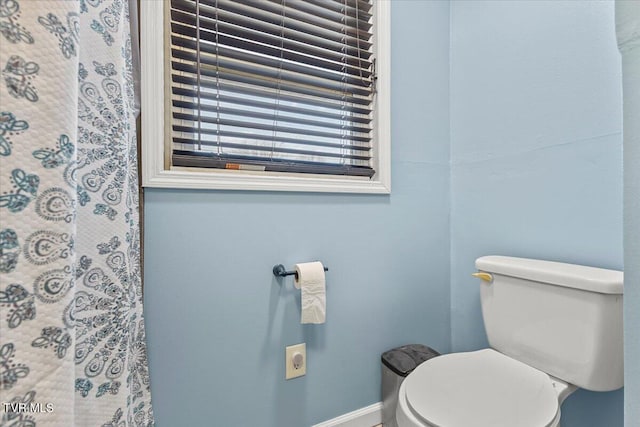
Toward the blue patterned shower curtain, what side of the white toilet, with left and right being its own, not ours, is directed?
front

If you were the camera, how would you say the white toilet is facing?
facing the viewer and to the left of the viewer

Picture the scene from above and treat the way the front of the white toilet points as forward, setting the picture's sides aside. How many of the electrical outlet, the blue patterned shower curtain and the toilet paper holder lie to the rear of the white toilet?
0

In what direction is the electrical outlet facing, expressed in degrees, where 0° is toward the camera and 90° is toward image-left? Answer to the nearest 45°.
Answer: approximately 315°

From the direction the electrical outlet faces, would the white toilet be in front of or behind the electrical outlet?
in front

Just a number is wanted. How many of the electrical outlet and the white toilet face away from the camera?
0

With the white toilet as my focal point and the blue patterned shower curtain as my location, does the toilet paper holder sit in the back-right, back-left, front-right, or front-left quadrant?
front-left

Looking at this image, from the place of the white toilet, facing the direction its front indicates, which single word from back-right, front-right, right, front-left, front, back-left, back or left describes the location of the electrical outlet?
front-right
